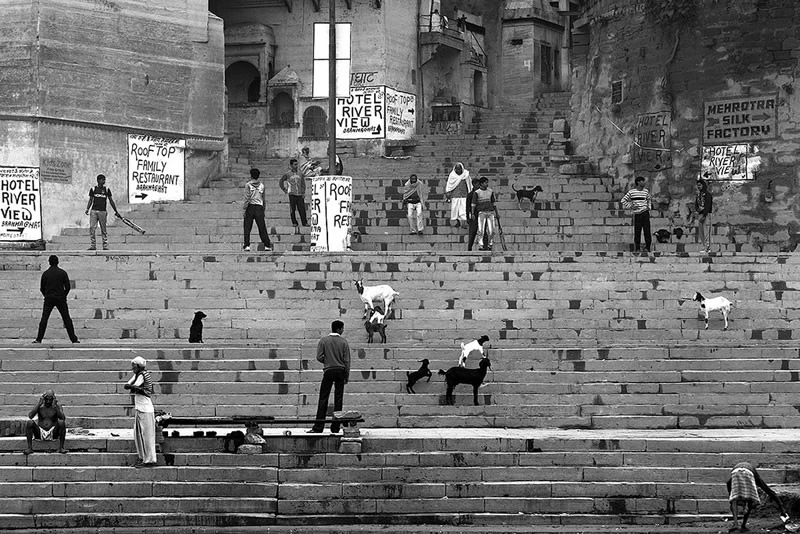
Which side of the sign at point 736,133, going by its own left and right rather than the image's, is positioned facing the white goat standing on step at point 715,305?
front

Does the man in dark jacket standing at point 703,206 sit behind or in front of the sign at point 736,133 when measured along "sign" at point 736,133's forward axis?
in front

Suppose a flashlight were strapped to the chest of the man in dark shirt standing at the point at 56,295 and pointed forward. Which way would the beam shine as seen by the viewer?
away from the camera

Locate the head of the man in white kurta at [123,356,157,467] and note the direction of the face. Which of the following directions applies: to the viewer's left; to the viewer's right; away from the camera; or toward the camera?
to the viewer's left

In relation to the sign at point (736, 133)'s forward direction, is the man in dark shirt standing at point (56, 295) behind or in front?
in front

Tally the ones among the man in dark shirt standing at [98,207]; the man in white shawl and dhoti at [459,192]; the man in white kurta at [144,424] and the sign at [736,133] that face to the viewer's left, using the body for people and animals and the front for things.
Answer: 1

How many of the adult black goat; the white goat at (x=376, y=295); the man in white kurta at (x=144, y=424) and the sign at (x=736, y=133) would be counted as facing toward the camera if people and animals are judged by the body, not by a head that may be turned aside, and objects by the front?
1

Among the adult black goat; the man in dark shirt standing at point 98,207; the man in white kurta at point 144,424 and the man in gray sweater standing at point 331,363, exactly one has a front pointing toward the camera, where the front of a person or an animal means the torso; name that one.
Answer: the man in dark shirt standing

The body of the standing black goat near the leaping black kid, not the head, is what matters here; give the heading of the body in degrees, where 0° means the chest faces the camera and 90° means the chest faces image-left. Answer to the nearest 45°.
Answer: approximately 270°

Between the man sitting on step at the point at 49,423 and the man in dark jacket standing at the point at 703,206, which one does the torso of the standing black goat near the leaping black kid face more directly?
the man in dark jacket standing

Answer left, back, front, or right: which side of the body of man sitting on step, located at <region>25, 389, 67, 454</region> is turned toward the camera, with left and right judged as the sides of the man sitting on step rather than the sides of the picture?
front
